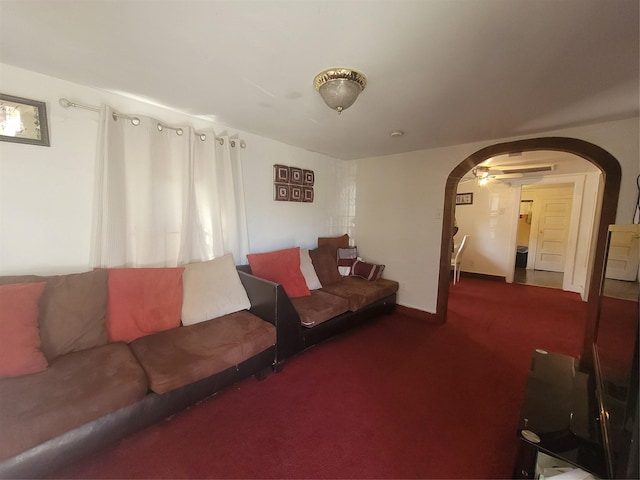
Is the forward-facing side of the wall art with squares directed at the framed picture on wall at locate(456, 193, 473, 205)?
no

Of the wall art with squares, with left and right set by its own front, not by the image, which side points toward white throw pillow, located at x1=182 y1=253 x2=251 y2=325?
right

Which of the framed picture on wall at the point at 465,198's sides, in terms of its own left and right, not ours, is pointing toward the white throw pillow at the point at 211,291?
front

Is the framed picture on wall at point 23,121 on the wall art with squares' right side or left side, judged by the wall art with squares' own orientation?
on its right

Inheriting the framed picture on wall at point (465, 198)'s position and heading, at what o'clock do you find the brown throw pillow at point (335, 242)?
The brown throw pillow is roughly at 1 o'clock from the framed picture on wall.

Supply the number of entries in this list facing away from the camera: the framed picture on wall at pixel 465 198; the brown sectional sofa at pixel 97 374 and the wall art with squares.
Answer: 0

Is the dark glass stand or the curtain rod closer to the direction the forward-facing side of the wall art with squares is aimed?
the dark glass stand

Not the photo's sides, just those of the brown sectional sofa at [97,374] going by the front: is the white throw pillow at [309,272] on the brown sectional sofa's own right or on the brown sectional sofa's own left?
on the brown sectional sofa's own left

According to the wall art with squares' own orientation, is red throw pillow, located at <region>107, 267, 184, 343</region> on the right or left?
on its right

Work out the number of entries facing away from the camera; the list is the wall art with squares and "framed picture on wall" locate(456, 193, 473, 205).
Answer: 0

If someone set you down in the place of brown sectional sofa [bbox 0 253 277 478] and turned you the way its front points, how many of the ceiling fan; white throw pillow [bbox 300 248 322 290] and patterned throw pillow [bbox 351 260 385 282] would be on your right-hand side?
0

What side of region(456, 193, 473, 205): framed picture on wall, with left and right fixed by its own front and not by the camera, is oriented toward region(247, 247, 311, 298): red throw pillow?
front

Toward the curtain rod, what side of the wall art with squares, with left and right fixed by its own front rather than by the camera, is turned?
right

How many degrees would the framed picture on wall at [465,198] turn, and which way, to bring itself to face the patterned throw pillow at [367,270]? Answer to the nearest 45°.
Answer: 0° — it already faces it

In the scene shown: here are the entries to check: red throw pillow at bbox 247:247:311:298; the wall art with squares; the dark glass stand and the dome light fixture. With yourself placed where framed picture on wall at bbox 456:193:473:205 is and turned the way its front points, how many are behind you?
0

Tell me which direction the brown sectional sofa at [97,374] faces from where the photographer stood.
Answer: facing the viewer and to the right of the viewer

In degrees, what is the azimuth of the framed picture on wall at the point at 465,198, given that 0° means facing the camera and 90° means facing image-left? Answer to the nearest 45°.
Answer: approximately 0°

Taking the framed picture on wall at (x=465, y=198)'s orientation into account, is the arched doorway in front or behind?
in front
